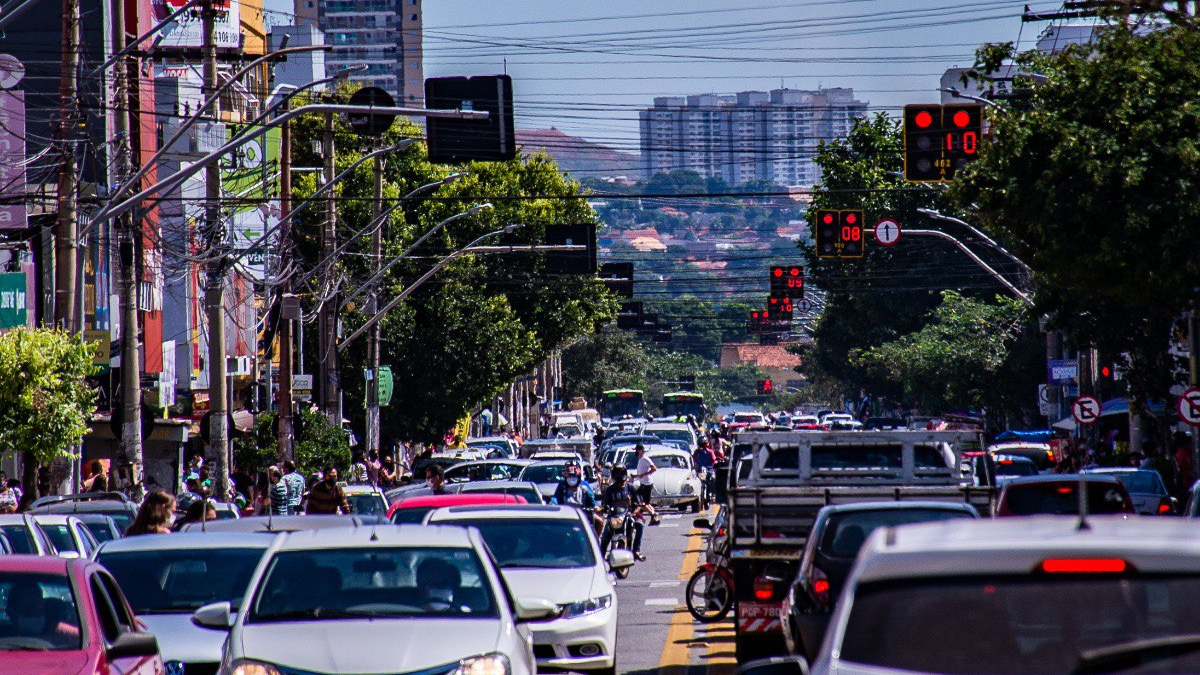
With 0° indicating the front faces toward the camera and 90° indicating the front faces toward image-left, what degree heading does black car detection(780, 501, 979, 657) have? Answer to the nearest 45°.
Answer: approximately 180°

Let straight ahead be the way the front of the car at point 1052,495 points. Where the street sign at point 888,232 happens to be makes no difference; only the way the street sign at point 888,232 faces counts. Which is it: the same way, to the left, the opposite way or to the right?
the opposite way

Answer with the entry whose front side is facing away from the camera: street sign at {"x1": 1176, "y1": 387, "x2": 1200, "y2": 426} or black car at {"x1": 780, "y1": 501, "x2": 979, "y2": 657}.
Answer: the black car

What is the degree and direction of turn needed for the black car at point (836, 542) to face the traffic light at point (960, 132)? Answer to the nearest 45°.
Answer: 0° — it already faces it

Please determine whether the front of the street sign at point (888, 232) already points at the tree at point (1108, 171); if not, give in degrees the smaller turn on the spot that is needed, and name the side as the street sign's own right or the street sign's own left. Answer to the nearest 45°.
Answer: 0° — it already faces it

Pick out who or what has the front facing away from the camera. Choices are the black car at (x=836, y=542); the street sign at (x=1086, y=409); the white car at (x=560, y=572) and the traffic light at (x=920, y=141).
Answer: the black car

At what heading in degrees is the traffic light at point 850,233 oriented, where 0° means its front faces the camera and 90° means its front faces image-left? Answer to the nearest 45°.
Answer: approximately 0°

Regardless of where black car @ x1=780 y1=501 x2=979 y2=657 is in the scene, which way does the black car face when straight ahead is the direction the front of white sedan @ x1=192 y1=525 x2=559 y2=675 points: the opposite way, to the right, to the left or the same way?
the opposite way

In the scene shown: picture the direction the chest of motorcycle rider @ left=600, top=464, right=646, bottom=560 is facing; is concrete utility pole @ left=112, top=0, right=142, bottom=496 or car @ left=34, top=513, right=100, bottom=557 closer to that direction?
the car

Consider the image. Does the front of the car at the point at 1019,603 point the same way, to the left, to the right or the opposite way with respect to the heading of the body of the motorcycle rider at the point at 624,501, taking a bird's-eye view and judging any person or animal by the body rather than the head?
the opposite way

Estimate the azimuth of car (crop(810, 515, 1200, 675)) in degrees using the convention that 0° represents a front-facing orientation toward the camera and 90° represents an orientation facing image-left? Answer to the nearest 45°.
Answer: approximately 180°
